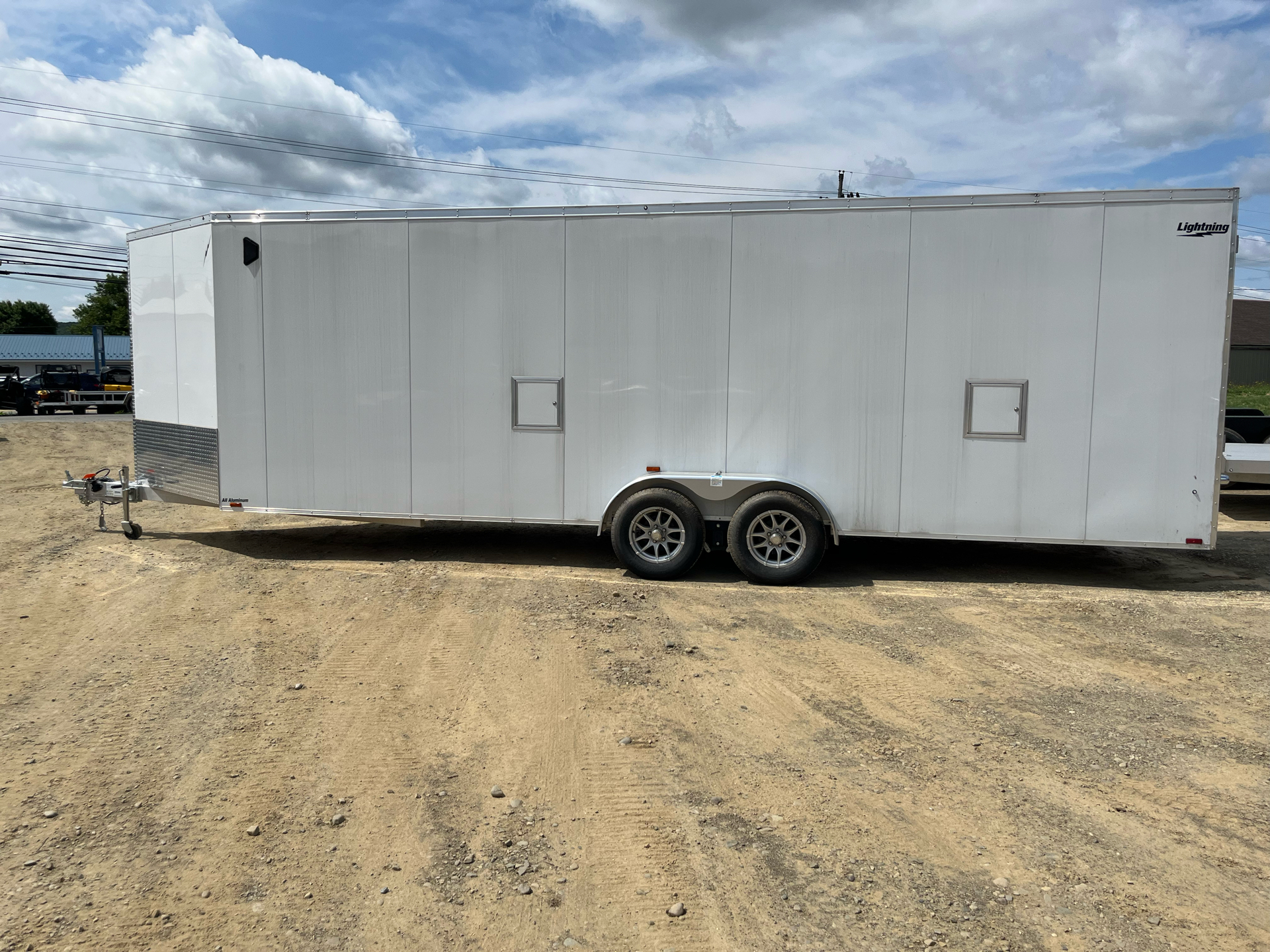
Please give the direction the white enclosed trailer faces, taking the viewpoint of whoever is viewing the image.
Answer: facing to the left of the viewer
